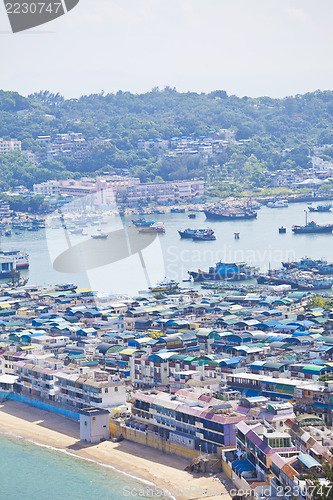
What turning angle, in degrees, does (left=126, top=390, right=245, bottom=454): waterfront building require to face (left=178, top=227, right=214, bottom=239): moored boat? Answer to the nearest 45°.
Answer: approximately 135° to its right

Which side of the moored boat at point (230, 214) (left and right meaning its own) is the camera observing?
left

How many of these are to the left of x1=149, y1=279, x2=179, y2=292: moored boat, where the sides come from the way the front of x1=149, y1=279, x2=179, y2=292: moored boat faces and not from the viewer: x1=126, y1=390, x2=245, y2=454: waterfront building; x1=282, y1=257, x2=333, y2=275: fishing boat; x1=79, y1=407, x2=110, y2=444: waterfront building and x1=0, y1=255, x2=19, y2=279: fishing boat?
2

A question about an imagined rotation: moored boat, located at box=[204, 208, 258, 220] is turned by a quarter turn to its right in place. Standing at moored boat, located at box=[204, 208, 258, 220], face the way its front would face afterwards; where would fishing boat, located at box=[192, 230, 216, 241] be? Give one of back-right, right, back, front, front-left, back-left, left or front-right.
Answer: back

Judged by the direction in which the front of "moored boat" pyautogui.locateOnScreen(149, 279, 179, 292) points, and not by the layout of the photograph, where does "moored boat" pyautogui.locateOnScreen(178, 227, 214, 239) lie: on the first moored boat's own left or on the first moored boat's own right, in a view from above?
on the first moored boat's own right

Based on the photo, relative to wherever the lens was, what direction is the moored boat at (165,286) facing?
facing to the left of the viewer

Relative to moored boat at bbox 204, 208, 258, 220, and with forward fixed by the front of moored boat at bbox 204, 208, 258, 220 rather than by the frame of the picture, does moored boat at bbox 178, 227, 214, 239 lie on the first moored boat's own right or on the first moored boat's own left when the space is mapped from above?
on the first moored boat's own left

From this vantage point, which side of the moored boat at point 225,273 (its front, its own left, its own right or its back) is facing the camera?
left

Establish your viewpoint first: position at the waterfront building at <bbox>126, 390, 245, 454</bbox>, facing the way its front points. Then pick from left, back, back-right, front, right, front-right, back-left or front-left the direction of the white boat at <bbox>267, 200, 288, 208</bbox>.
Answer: back-right

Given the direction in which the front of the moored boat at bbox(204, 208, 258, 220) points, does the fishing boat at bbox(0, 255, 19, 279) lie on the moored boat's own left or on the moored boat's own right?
on the moored boat's own left

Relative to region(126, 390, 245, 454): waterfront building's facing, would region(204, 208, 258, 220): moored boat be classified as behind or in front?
behind

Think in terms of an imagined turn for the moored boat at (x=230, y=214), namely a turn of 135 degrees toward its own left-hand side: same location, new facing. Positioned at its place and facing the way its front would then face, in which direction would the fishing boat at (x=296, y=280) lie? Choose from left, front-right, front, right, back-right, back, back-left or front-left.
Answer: front-right
